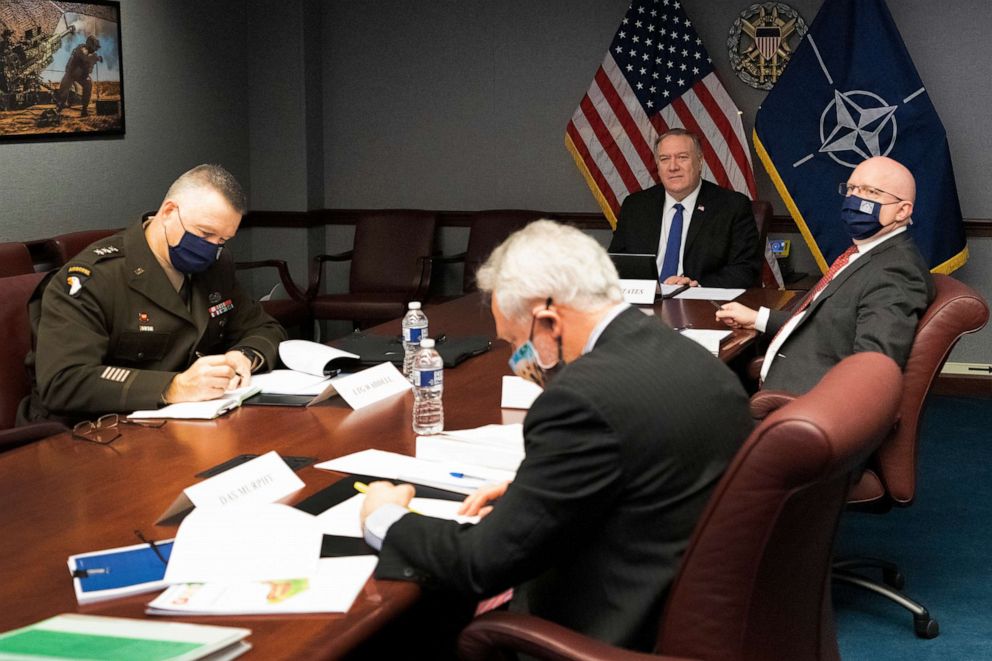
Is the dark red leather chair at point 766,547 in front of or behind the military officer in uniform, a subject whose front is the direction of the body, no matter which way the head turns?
in front

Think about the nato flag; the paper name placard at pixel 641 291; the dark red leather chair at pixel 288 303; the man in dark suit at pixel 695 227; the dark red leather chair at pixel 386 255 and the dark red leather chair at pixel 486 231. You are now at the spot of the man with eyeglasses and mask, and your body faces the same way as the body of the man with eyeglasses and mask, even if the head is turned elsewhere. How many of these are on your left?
0

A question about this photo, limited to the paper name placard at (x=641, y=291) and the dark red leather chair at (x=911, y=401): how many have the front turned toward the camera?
1

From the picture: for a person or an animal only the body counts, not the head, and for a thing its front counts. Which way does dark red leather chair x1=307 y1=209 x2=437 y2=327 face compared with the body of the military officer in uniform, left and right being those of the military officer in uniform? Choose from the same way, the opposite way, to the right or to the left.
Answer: to the right

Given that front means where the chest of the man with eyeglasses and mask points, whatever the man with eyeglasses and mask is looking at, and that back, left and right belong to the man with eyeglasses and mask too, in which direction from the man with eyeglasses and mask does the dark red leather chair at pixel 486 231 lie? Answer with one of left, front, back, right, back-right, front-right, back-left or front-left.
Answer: right

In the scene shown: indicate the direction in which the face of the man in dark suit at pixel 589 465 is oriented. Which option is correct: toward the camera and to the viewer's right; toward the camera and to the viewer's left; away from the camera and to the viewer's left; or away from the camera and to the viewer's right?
away from the camera and to the viewer's left

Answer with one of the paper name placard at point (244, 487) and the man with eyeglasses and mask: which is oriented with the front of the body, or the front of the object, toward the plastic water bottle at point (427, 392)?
the man with eyeglasses and mask

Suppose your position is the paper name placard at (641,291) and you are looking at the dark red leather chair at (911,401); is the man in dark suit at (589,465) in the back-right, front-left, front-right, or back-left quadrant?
front-right

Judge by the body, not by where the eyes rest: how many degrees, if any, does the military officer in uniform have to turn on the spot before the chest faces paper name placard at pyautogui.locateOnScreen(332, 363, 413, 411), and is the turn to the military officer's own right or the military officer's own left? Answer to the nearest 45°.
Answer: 0° — they already face it

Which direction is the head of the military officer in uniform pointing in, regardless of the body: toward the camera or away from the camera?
toward the camera

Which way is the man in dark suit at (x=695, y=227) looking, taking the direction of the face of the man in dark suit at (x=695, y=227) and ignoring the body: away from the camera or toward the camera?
toward the camera

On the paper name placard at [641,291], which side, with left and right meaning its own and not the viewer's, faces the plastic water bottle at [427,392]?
front

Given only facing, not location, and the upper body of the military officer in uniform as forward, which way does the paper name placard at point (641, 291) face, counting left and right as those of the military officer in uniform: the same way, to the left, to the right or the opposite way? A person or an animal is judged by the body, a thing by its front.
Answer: to the right

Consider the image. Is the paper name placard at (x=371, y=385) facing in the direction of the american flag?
no

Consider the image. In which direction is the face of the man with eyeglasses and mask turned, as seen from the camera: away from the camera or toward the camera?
toward the camera

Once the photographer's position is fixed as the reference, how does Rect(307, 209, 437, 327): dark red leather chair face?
facing the viewer and to the left of the viewer

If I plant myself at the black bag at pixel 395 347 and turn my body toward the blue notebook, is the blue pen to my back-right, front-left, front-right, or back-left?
front-left

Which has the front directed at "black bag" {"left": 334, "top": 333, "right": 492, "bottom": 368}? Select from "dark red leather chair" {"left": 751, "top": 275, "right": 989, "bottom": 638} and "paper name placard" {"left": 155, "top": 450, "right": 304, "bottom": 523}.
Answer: the dark red leather chair
